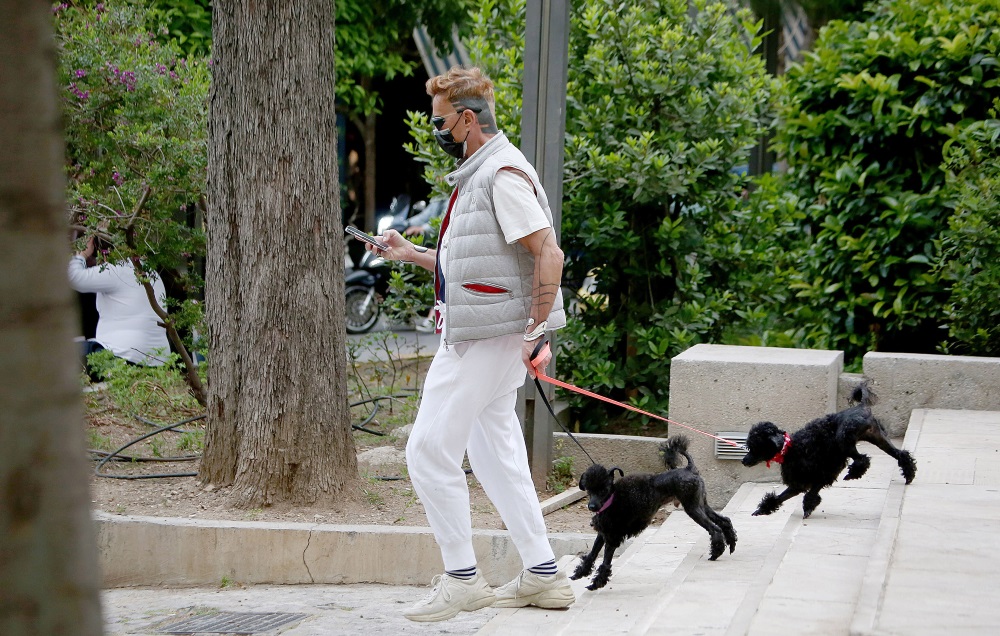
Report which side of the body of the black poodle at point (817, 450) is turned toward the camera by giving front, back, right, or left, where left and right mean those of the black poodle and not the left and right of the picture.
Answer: left

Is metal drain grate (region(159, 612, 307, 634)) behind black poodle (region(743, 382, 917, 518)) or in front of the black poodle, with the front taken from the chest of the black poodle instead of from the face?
in front

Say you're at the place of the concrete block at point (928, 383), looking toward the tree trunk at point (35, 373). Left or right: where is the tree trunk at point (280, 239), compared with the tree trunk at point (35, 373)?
right

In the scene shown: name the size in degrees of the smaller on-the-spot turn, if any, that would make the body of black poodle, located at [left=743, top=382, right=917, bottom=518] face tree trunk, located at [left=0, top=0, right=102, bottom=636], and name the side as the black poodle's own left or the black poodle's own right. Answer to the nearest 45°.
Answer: approximately 90° to the black poodle's own left

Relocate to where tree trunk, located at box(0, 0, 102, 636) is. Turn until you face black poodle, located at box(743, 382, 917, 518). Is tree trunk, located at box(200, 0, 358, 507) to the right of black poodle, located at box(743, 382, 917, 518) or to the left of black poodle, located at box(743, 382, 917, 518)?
left

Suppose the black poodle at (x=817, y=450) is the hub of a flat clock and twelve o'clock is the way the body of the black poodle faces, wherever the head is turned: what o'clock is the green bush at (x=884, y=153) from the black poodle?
The green bush is roughly at 3 o'clock from the black poodle.

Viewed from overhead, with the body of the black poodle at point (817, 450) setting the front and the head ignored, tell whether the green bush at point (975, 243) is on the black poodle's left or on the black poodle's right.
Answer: on the black poodle's right

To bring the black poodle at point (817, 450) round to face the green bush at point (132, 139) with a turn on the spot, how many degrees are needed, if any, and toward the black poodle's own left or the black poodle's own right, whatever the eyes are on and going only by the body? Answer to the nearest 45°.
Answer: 0° — it already faces it

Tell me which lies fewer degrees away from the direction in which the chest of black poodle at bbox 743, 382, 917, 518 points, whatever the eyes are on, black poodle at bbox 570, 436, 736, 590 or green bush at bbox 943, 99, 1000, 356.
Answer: the black poodle

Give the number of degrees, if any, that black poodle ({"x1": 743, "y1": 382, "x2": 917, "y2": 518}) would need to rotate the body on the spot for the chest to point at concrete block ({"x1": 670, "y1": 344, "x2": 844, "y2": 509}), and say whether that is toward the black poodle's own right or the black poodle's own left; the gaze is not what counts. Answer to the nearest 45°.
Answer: approximately 90° to the black poodle's own right
